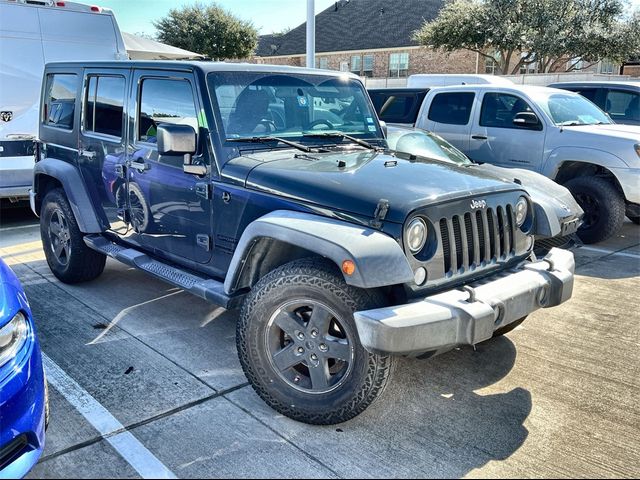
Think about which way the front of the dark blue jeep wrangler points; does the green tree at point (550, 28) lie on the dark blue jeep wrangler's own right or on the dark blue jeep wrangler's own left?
on the dark blue jeep wrangler's own left

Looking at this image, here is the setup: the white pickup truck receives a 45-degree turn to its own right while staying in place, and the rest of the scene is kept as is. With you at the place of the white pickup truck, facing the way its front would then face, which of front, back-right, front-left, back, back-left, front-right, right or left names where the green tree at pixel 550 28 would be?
back

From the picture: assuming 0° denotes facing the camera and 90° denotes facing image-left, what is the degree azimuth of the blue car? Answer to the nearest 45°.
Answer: approximately 315°

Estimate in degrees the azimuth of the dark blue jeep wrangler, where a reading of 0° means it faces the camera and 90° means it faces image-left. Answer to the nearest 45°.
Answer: approximately 315°

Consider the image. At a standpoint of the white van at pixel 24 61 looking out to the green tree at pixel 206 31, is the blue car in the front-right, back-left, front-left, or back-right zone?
back-right

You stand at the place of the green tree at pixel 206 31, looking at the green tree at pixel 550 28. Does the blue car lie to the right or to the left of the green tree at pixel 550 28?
right

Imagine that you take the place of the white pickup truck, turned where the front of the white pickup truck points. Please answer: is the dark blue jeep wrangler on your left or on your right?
on your right

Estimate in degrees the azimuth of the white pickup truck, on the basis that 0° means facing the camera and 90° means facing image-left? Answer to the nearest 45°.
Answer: approximately 315°

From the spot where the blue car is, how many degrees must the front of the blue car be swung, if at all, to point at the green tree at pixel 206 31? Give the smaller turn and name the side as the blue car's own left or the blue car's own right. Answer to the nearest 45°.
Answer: approximately 135° to the blue car's own left
